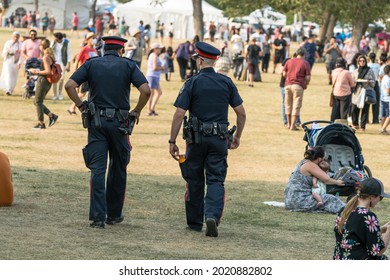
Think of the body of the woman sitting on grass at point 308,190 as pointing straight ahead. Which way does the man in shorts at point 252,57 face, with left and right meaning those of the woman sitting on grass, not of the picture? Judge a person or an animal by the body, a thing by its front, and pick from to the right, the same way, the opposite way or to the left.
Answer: to the left

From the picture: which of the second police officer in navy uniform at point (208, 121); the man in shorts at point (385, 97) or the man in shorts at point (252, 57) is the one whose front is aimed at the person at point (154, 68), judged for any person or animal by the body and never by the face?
the second police officer in navy uniform

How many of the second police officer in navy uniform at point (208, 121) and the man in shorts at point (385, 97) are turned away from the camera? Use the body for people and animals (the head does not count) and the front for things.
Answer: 1

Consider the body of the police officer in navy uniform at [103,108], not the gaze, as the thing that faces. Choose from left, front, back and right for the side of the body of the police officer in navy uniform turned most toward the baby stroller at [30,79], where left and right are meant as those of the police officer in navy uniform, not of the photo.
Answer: front

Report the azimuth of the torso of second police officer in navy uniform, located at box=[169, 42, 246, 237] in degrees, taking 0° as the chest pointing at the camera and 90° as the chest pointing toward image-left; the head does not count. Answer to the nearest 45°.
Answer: approximately 180°

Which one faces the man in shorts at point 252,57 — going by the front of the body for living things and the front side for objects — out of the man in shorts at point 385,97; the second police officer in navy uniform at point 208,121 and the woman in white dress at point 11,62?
the second police officer in navy uniform

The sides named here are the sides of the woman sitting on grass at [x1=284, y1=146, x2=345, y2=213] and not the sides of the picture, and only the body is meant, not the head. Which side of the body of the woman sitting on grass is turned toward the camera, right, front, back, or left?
right
